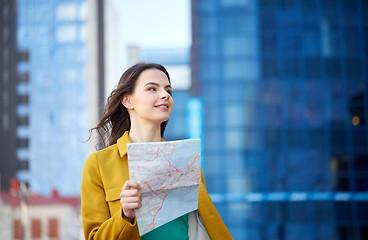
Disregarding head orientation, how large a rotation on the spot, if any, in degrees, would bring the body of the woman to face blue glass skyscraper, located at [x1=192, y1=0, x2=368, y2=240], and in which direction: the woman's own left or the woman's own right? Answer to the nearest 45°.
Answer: approximately 135° to the woman's own left

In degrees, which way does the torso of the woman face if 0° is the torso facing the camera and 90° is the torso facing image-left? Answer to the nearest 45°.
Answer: approximately 315°

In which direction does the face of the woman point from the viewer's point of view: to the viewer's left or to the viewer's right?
to the viewer's right

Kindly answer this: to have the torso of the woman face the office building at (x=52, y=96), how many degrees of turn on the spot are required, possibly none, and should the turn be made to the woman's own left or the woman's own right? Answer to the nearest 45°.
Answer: approximately 135° to the woman's own left

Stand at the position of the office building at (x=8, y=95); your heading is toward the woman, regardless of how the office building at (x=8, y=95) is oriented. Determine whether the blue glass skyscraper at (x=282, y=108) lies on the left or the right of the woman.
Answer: left

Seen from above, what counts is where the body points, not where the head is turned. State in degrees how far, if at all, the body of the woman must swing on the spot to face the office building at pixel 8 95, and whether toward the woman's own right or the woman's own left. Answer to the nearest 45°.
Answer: approximately 135° to the woman's own left
